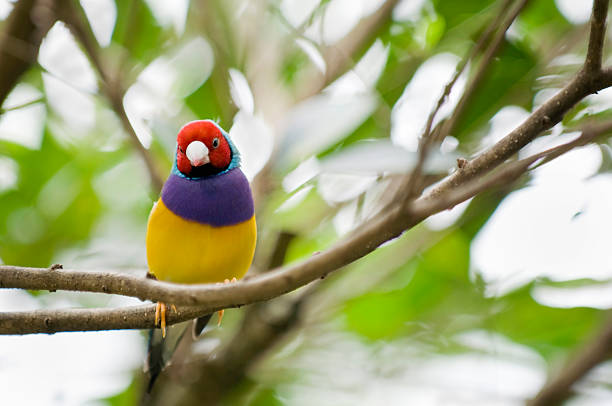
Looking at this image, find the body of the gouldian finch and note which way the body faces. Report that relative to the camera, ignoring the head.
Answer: toward the camera
